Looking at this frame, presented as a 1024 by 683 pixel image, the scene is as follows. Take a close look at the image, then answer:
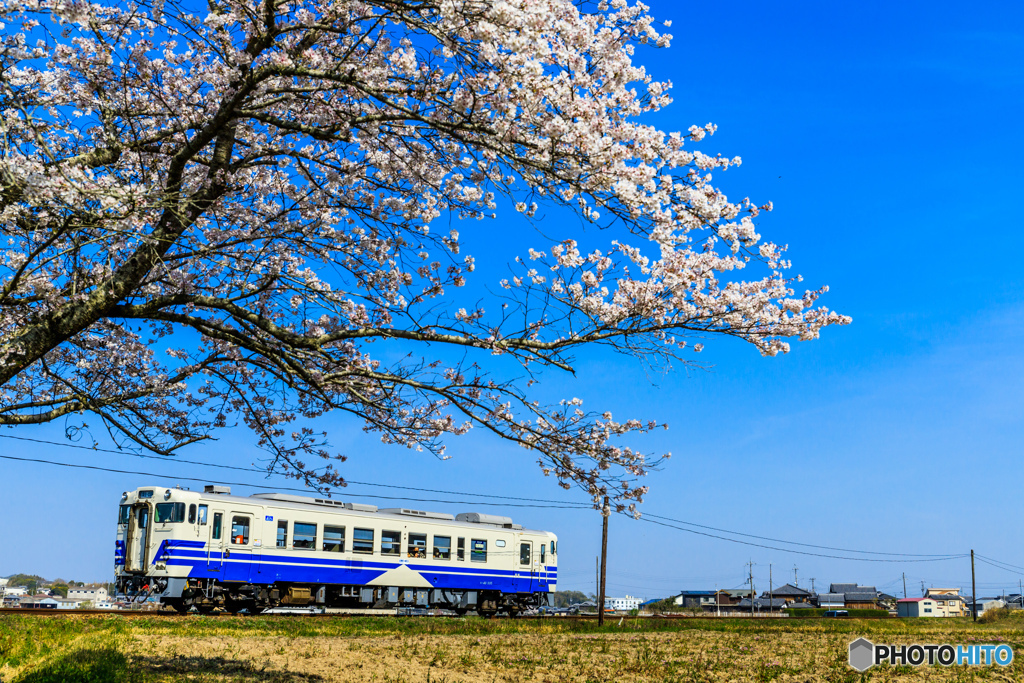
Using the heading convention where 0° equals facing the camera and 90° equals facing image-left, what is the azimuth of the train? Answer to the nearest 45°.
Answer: approximately 45°
